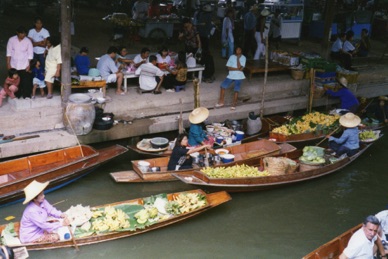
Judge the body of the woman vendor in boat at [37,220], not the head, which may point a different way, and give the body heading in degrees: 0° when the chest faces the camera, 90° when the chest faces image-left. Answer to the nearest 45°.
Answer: approximately 270°

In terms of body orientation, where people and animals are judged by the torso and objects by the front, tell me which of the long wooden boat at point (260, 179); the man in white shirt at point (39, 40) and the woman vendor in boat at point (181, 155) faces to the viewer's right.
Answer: the woman vendor in boat

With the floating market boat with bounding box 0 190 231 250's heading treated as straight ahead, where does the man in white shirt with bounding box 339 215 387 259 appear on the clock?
The man in white shirt is roughly at 3 o'clock from the floating market boat.

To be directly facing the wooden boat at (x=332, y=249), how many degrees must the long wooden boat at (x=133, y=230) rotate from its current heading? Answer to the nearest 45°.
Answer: approximately 90° to its right

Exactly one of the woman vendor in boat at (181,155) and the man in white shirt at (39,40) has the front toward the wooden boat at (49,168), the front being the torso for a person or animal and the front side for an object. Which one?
the man in white shirt

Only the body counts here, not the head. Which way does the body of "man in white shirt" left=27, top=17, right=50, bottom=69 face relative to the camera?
toward the camera

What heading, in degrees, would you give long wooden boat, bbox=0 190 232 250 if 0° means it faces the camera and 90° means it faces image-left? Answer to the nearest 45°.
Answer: approximately 225°

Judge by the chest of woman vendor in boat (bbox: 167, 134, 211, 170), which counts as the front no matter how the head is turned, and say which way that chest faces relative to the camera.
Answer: to the viewer's right

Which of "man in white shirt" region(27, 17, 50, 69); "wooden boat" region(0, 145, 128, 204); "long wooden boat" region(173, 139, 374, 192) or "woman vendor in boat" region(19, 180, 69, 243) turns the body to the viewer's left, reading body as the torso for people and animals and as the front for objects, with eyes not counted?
the long wooden boat

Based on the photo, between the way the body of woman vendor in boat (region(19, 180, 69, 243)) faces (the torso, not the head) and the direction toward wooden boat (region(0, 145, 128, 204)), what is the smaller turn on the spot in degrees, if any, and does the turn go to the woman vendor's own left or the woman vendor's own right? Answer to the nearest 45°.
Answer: approximately 90° to the woman vendor's own left

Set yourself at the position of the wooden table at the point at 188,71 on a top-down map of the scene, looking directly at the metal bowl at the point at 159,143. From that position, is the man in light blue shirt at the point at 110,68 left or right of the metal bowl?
right

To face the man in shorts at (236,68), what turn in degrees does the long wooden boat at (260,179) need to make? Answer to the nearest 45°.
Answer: approximately 90° to its right

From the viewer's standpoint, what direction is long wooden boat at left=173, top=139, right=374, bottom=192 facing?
to the viewer's left

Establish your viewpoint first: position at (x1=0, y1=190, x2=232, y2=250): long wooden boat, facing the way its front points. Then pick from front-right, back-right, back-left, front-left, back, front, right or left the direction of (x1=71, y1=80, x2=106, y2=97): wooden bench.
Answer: front-left

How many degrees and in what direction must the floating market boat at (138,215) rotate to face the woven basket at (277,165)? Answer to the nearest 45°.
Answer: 0° — it already faces it
